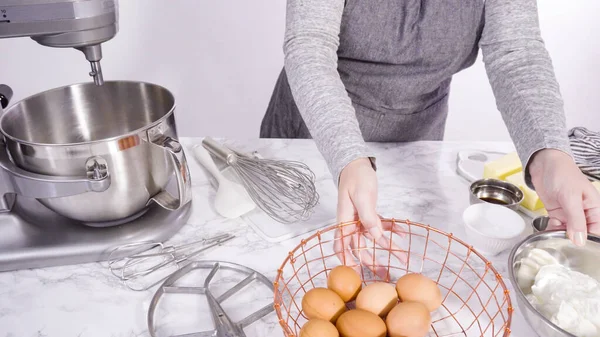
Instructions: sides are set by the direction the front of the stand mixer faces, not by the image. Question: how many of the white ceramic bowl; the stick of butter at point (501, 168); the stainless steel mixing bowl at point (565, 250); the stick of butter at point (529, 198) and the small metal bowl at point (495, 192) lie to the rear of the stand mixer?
0

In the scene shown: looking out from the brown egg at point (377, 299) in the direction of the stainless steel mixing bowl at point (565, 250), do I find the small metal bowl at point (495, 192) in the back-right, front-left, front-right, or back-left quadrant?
front-left

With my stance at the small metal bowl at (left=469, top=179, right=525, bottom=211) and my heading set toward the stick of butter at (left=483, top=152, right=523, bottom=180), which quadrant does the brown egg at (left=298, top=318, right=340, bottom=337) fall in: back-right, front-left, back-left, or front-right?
back-left

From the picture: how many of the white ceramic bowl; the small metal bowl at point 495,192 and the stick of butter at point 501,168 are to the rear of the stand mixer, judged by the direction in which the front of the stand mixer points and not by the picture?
0

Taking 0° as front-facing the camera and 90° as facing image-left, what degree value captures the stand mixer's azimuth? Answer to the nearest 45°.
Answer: approximately 270°

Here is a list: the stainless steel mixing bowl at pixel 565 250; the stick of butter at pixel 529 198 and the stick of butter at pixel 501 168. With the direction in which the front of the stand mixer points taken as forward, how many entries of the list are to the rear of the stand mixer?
0

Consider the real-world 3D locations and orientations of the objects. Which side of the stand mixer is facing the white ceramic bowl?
front

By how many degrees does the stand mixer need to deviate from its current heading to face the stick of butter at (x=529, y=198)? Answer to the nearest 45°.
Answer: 0° — it already faces it

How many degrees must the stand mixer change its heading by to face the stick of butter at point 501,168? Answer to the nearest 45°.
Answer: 0° — it already faces it

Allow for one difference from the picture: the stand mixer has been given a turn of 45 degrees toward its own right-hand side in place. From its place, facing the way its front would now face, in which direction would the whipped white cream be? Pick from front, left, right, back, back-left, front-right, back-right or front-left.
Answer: front

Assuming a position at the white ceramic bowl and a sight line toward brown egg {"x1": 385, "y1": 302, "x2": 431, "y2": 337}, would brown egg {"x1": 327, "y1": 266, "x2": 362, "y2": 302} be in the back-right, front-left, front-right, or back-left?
front-right

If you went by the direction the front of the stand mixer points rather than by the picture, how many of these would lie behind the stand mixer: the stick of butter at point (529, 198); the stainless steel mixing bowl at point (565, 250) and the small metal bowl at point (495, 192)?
0
